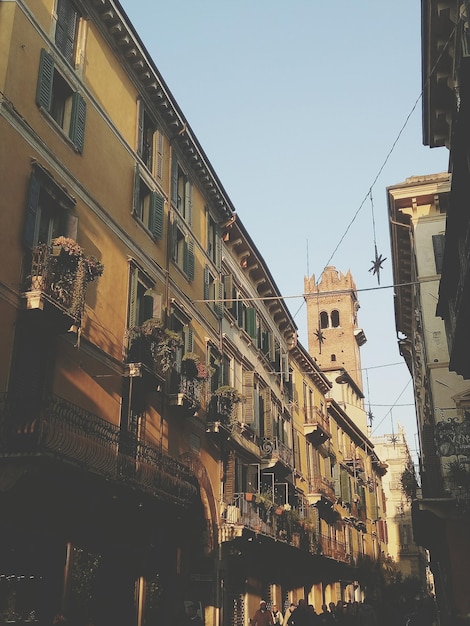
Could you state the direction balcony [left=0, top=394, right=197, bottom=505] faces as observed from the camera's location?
facing the viewer and to the right of the viewer

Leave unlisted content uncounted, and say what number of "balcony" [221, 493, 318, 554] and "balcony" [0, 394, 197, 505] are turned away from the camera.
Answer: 0

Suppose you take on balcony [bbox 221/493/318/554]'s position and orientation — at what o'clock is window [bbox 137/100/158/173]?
The window is roughly at 2 o'clock from the balcony.

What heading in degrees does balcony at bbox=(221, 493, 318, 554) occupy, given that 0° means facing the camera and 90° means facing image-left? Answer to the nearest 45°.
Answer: approximately 315°

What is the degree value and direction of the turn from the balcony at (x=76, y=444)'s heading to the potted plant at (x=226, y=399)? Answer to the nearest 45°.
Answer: approximately 90° to its left

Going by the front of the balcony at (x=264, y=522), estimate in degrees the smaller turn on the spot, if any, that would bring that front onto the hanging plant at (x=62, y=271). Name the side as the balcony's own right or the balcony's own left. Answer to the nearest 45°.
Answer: approximately 45° to the balcony's own right
